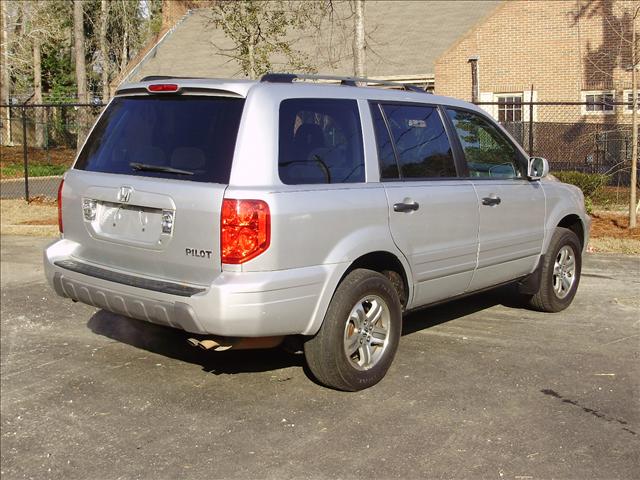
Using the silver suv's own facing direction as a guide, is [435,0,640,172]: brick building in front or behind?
in front

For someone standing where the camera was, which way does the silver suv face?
facing away from the viewer and to the right of the viewer

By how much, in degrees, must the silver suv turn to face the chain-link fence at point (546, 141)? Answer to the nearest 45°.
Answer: approximately 45° to its left

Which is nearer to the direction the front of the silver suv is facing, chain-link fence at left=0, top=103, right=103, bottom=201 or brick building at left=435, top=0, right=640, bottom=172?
the brick building

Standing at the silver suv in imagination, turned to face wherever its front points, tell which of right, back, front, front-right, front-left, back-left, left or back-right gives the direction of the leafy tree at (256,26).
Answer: front-left
